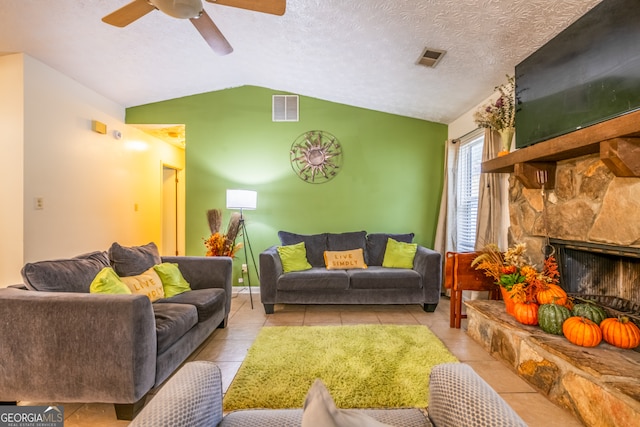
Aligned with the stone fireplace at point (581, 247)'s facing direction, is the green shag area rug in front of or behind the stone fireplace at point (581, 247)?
in front

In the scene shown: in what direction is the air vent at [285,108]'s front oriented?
toward the camera

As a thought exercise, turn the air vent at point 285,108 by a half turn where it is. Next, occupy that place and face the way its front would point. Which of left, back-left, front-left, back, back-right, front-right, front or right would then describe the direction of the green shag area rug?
back

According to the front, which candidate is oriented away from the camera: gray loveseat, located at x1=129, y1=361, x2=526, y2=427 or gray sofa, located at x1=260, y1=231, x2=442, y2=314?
the gray loveseat

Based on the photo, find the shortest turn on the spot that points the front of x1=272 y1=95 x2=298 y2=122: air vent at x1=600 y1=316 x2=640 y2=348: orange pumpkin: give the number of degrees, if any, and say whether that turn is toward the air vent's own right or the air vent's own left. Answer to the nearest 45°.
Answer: approximately 45° to the air vent's own left

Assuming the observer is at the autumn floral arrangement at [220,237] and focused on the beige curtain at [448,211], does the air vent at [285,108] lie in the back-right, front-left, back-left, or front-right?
front-left

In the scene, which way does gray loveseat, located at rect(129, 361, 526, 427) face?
away from the camera

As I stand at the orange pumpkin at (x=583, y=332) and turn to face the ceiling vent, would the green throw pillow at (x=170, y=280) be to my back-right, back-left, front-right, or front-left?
front-left

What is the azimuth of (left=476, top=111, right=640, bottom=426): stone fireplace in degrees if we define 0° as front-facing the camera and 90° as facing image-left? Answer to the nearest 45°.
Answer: approximately 45°

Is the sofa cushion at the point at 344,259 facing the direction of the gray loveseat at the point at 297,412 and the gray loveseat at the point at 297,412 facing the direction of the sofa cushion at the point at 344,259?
yes

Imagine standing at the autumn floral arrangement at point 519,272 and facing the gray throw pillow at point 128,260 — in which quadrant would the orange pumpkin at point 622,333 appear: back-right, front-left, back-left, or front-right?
back-left

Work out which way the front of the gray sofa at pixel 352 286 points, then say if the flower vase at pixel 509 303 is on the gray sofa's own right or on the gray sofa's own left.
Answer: on the gray sofa's own left

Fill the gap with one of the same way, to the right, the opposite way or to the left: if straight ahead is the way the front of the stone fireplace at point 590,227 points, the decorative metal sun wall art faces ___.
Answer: to the left

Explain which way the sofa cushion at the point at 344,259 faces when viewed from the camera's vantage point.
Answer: facing the viewer

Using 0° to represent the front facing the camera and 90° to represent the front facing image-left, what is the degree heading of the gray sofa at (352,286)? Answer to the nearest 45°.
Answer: approximately 0°

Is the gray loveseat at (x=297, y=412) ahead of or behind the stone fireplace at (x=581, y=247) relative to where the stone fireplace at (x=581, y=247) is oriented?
ahead

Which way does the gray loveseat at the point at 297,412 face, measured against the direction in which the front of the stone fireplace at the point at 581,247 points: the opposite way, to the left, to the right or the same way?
to the right

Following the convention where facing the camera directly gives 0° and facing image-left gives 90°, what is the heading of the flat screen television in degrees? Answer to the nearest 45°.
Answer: approximately 45°

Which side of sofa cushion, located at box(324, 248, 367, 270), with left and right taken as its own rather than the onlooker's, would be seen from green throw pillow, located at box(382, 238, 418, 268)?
left
